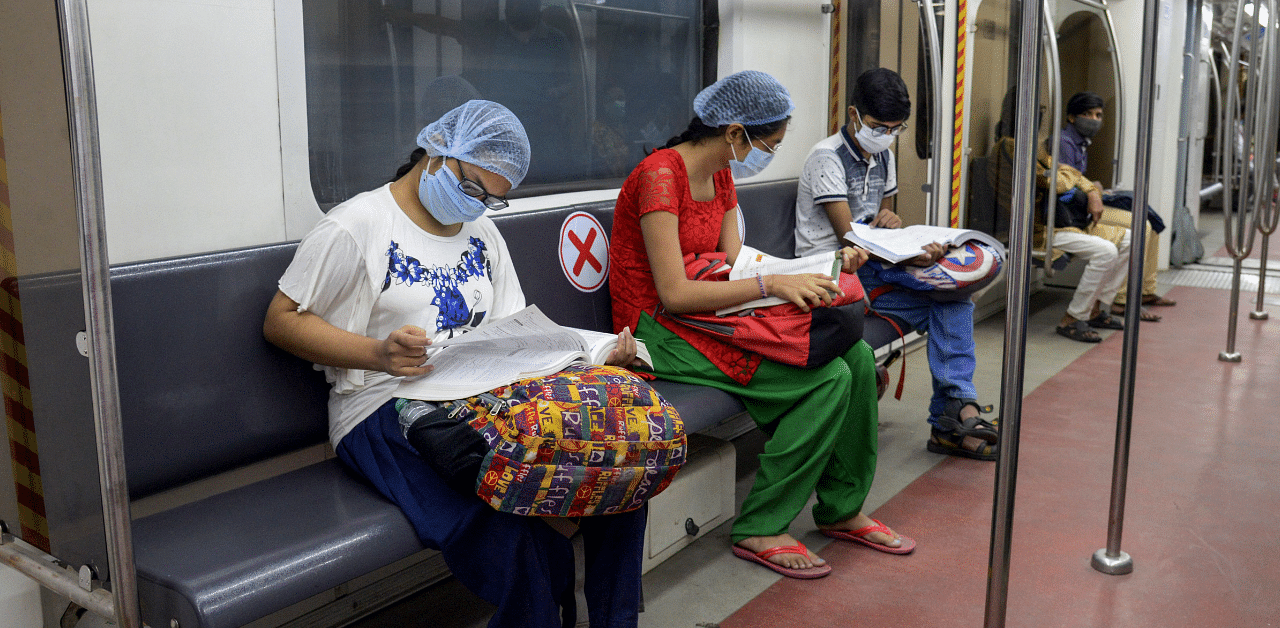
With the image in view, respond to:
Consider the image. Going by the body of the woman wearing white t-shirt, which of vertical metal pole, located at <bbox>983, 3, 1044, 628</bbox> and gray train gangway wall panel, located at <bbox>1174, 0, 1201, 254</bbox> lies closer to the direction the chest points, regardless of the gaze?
the vertical metal pole

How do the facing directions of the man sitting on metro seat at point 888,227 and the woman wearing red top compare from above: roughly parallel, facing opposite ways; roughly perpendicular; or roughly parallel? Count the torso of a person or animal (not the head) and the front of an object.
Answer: roughly parallel

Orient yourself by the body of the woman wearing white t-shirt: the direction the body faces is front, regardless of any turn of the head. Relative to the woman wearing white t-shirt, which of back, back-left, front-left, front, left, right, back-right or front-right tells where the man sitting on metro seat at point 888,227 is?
left

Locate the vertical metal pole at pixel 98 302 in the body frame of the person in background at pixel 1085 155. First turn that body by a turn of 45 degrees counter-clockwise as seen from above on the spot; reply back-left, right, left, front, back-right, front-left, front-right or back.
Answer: right

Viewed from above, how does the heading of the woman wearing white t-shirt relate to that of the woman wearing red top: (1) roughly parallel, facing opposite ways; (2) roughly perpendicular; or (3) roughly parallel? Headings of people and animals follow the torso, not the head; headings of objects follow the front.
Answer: roughly parallel

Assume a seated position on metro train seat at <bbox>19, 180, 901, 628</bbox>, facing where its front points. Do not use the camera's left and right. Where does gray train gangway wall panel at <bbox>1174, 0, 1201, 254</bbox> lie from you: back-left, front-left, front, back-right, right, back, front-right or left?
left

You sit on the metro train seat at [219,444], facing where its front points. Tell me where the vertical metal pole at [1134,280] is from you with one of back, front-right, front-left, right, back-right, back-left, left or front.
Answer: front-left

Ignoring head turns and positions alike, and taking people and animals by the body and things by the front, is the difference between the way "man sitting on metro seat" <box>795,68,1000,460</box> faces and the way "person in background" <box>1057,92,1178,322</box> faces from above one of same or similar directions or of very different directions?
same or similar directions

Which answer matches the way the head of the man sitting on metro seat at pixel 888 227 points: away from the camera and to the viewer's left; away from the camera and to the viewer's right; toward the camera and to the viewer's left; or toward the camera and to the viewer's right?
toward the camera and to the viewer's right

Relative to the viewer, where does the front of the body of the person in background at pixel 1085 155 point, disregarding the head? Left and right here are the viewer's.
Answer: facing the viewer and to the right of the viewer

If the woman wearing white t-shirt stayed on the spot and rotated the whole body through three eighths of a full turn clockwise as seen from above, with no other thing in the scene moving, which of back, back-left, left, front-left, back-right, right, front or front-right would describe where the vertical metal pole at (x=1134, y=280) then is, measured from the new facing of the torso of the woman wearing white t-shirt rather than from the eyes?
back

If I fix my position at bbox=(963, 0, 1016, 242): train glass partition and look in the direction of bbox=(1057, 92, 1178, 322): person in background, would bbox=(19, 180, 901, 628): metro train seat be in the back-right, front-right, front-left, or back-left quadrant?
back-right
